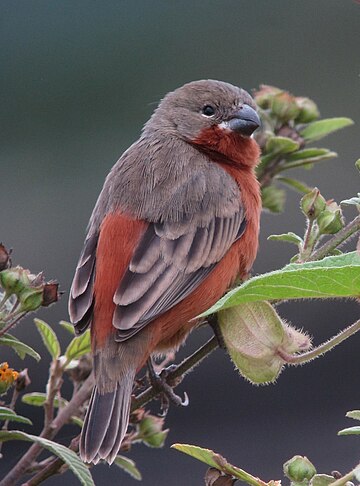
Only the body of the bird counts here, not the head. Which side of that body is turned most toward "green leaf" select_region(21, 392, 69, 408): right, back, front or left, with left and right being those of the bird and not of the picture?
back

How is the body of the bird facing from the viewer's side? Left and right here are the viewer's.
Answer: facing away from the viewer and to the right of the viewer

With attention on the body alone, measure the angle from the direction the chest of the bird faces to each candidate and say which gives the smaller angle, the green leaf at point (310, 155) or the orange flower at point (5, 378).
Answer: the green leaf
